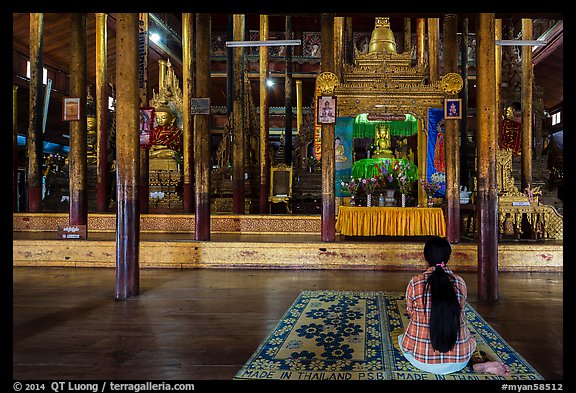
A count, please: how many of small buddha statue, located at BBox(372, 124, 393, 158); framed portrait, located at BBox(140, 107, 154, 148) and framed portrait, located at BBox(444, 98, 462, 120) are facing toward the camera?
3

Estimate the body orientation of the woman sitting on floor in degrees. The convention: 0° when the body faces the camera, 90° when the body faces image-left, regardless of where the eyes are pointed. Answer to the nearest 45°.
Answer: approximately 180°

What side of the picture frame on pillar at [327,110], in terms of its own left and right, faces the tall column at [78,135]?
right

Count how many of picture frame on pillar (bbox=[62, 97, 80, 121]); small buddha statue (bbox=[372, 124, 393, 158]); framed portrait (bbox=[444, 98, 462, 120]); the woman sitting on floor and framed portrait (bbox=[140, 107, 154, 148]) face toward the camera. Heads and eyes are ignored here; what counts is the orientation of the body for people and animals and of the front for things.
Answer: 4

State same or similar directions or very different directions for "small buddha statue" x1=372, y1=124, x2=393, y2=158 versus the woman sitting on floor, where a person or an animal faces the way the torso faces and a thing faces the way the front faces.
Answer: very different directions

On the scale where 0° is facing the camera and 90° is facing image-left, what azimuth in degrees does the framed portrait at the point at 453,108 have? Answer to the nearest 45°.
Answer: approximately 0°

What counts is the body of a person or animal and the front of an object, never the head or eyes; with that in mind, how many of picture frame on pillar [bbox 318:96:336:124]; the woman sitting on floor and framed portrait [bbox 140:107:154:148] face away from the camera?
1

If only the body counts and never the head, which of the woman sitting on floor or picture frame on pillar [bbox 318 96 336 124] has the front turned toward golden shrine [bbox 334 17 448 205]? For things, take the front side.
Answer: the woman sitting on floor

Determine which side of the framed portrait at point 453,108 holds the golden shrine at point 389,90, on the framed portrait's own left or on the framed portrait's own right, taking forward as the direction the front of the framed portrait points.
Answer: on the framed portrait's own right

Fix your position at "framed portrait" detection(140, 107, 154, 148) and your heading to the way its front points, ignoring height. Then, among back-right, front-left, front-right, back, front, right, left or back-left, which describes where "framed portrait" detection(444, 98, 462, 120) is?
front-left

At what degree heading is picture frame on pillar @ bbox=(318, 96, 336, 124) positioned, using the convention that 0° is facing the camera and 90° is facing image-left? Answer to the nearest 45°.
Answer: approximately 0°

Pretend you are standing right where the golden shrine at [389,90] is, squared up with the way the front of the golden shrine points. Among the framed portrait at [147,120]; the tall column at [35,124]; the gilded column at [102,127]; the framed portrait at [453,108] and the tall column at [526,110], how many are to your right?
3

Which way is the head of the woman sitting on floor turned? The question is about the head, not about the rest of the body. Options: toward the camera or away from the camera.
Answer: away from the camera

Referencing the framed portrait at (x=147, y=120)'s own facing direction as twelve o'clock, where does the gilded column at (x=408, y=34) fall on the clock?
The gilded column is roughly at 9 o'clock from the framed portrait.

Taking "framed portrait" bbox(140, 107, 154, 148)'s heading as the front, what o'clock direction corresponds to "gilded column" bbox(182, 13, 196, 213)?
The gilded column is roughly at 9 o'clock from the framed portrait.

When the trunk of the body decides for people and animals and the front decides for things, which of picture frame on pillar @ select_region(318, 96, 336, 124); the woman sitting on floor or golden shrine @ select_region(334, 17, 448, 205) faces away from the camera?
the woman sitting on floor
